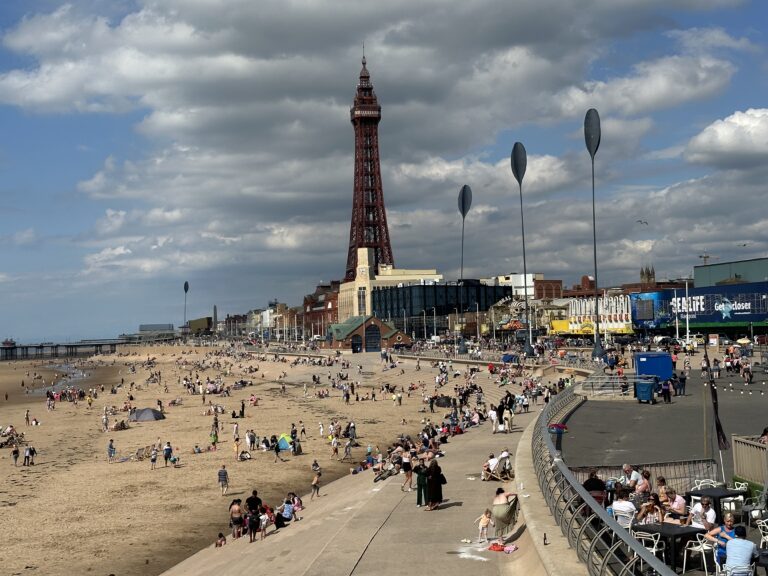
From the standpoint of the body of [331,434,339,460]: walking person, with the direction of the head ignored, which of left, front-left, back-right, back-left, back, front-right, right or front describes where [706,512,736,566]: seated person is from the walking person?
right

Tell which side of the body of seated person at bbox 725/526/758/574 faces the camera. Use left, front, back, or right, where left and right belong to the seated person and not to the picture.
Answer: back

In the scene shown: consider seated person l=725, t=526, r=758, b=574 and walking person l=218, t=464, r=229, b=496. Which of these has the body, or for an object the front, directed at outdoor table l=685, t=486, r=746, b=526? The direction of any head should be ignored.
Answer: the seated person

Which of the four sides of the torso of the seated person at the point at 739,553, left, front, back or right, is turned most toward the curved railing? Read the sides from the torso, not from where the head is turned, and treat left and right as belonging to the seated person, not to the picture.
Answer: left

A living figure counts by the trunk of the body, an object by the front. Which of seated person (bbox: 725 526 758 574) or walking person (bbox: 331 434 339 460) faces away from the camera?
the seated person

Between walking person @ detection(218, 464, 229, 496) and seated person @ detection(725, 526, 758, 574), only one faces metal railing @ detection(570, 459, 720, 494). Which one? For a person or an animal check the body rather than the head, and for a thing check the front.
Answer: the seated person

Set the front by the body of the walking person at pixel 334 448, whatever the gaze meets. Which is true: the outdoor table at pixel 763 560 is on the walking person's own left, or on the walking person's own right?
on the walking person's own right

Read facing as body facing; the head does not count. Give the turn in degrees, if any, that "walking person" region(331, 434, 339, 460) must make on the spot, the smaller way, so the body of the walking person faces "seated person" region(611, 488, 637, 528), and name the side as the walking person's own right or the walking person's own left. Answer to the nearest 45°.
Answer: approximately 90° to the walking person's own right

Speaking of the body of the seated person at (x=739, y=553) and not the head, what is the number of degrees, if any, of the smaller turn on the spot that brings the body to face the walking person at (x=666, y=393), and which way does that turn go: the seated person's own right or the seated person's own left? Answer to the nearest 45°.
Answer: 0° — they already face them
